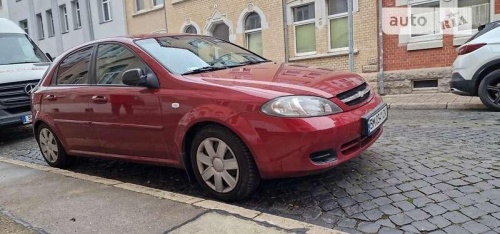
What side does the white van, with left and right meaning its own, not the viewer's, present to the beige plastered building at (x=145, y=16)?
left

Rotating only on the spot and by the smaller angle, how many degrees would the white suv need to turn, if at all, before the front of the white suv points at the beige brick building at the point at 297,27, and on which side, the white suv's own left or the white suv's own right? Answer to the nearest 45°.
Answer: approximately 135° to the white suv's own left

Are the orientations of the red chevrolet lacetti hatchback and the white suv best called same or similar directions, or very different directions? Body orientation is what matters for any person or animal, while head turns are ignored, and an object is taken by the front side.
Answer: same or similar directions

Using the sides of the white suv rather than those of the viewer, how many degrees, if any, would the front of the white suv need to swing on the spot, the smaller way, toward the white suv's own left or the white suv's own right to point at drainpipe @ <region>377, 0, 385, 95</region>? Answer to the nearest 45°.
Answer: approximately 135° to the white suv's own left

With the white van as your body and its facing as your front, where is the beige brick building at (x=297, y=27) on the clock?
The beige brick building is roughly at 10 o'clock from the white van.

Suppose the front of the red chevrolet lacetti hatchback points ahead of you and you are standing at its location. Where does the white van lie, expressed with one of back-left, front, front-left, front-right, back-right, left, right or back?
back

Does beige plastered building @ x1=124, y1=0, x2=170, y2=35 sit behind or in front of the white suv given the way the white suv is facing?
behind

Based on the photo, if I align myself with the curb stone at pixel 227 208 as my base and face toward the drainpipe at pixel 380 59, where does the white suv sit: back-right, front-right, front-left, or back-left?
front-right

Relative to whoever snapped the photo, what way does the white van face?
facing the viewer and to the right of the viewer

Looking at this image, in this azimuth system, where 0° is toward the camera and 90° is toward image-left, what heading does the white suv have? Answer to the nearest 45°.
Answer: approximately 270°
